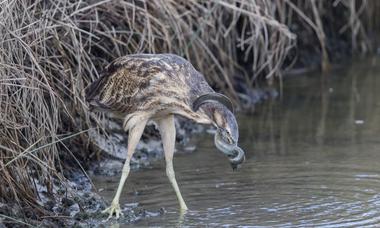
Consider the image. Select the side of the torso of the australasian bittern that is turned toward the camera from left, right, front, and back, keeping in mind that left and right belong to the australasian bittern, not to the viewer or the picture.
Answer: right
